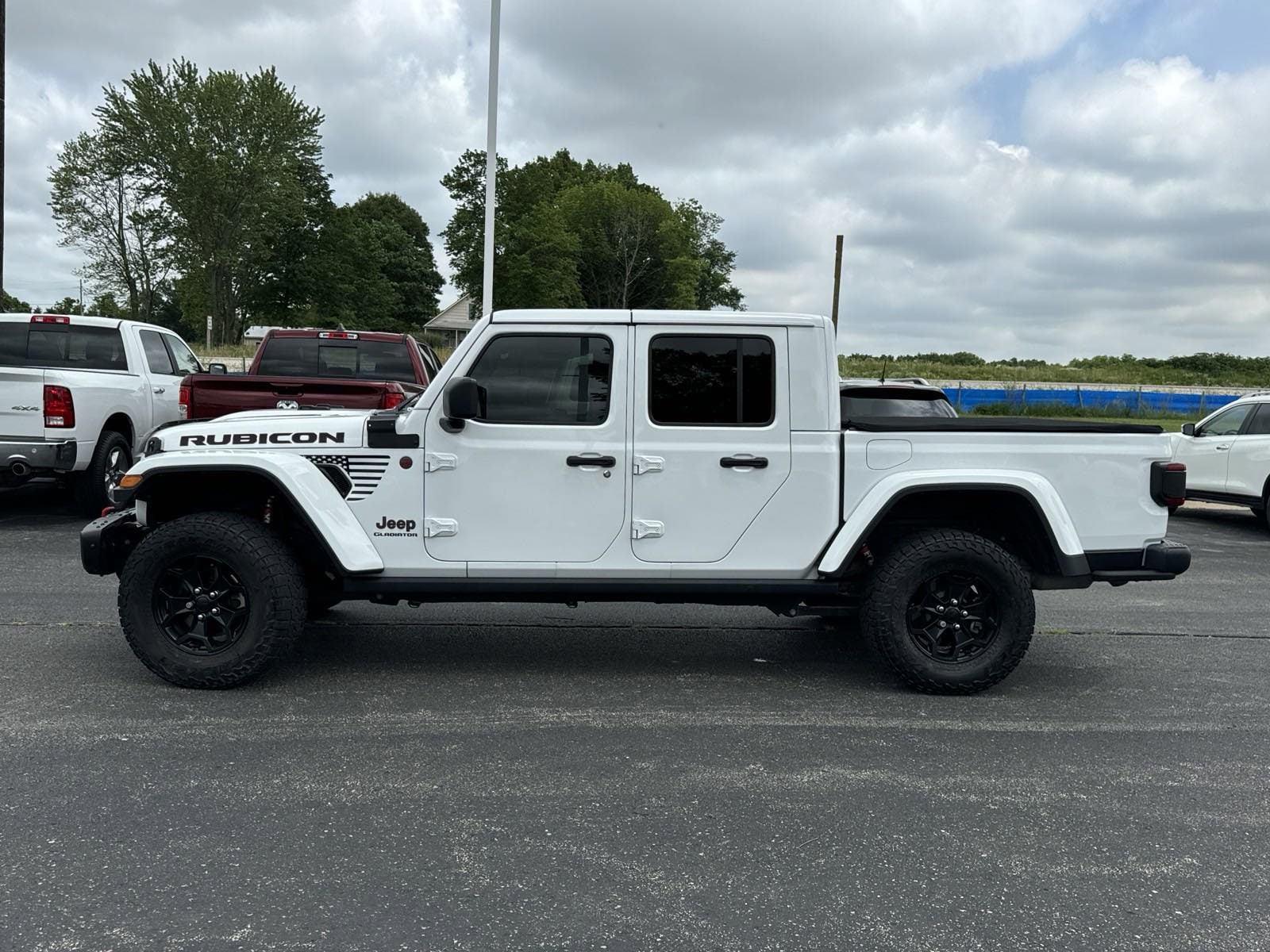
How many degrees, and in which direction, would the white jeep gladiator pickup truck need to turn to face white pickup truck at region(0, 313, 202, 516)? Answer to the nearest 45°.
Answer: approximately 45° to its right

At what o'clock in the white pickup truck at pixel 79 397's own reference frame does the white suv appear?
The white suv is roughly at 2 o'clock from the white pickup truck.

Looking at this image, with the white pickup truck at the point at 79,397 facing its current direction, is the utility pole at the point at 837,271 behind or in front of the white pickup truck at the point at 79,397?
in front

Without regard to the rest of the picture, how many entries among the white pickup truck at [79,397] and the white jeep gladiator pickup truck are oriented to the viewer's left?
1

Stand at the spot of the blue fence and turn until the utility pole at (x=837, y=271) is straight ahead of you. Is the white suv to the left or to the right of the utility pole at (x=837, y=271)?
left

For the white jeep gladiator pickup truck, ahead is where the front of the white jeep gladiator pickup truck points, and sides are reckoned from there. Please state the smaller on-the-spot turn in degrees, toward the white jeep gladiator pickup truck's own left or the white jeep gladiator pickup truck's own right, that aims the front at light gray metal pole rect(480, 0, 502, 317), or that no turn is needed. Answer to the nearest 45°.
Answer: approximately 90° to the white jeep gladiator pickup truck's own right

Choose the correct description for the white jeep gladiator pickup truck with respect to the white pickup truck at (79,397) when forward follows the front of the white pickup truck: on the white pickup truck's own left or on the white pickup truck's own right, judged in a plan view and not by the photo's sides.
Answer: on the white pickup truck's own right

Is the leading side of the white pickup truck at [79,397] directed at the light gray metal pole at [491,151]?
yes

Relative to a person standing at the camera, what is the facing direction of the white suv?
facing away from the viewer and to the left of the viewer

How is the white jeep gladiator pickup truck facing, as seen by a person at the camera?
facing to the left of the viewer
